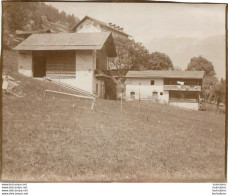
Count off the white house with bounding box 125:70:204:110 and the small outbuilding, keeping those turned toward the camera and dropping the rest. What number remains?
2

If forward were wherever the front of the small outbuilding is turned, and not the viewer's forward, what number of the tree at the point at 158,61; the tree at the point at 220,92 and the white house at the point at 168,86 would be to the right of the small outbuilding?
0

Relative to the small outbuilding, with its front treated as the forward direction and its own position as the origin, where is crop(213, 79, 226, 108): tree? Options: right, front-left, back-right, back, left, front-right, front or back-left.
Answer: left

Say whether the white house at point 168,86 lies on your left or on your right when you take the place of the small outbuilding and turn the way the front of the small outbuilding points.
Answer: on your left

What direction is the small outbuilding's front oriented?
toward the camera

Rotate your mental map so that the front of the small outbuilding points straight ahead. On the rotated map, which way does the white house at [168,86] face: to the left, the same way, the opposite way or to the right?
the same way

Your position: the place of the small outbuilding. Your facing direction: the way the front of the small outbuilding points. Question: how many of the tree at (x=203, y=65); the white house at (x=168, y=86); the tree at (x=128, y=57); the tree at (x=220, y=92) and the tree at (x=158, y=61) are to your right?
0

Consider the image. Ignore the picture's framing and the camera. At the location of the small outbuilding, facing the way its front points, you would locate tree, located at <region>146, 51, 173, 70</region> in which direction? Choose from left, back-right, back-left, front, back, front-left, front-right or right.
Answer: left

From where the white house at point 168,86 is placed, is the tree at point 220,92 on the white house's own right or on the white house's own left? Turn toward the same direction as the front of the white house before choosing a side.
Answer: on the white house's own left

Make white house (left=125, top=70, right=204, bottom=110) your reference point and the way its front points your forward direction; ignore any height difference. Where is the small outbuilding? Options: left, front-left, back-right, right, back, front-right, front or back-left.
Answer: right
